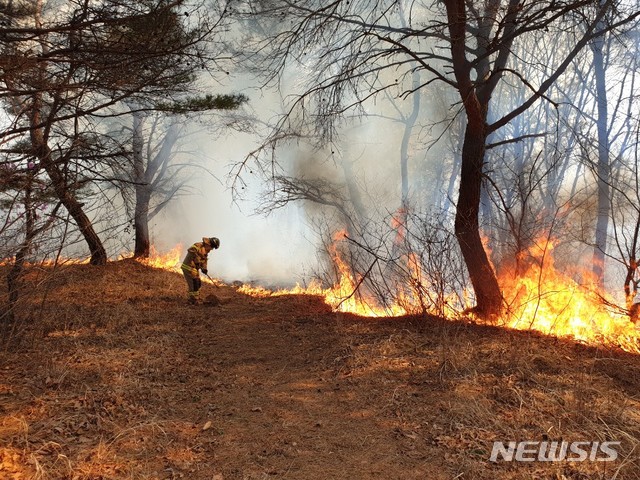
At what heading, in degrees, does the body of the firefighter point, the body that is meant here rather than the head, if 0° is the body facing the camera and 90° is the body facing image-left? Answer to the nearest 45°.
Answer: approximately 270°

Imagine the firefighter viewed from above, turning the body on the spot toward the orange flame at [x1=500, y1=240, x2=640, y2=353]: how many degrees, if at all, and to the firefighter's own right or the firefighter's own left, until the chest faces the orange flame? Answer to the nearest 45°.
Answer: approximately 45° to the firefighter's own right

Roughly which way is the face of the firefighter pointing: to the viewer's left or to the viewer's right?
to the viewer's right
